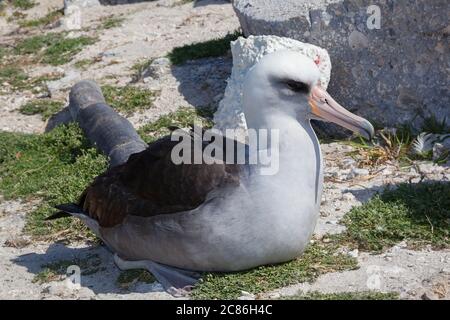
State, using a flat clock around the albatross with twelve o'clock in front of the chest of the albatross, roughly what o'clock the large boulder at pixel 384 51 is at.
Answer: The large boulder is roughly at 10 o'clock from the albatross.

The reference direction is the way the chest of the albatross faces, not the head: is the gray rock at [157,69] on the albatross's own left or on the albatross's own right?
on the albatross's own left

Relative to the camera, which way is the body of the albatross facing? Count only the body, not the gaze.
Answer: to the viewer's right

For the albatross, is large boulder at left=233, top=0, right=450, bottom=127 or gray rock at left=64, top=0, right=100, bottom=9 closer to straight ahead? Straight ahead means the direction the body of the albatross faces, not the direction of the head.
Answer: the large boulder

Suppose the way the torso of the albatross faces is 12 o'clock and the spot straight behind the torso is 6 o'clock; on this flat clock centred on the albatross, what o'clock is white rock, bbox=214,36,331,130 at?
The white rock is roughly at 9 o'clock from the albatross.

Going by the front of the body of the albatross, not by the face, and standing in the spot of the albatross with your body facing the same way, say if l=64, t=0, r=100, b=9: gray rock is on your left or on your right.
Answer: on your left

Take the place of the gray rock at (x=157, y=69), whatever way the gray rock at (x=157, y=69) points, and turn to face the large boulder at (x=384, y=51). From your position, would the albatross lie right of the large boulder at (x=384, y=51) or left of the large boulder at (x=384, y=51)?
right
